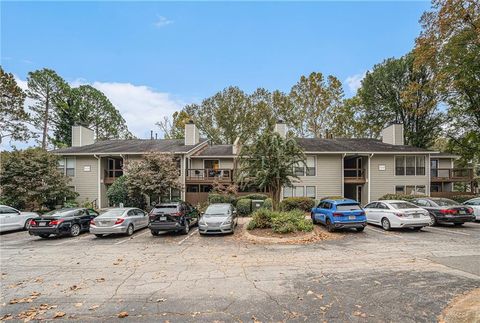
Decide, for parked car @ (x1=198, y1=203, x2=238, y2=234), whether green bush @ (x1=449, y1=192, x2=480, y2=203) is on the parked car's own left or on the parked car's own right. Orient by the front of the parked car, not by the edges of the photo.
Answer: on the parked car's own left

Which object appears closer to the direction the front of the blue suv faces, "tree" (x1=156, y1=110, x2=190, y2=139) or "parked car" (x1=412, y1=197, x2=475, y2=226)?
the tree

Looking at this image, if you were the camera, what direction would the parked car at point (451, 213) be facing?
facing away from the viewer and to the left of the viewer

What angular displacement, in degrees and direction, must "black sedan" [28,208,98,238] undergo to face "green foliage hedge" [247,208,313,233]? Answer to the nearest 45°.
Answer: approximately 90° to its right

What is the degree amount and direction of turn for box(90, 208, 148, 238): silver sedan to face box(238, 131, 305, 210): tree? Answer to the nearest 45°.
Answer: approximately 45° to its right

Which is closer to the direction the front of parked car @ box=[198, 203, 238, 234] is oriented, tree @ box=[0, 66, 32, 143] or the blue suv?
the blue suv

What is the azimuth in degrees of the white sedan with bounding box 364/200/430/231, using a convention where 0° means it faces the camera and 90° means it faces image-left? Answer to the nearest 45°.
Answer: approximately 135°

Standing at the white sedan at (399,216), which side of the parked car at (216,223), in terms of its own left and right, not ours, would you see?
left

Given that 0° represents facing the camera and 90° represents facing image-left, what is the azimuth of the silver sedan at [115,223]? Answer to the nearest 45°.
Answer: approximately 225°
